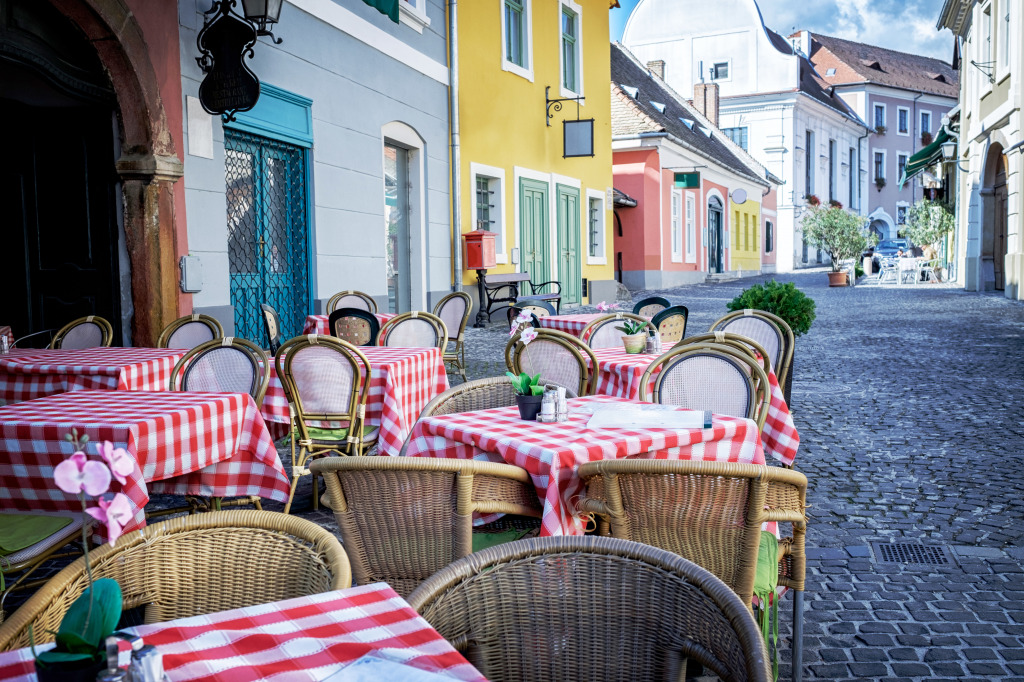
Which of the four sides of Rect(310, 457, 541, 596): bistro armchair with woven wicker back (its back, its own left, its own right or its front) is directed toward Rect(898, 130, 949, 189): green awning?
front

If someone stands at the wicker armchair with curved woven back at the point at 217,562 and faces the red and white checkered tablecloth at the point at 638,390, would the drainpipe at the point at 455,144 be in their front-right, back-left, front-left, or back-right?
front-left

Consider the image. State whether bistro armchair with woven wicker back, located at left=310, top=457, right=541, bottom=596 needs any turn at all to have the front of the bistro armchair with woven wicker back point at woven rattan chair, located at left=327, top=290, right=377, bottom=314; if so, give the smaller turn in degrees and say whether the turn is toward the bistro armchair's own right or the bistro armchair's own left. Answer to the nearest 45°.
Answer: approximately 45° to the bistro armchair's own left

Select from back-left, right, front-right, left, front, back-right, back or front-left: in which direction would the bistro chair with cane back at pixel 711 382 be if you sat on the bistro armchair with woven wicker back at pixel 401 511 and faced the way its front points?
front

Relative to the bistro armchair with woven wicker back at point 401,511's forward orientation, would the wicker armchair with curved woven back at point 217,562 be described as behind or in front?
behind

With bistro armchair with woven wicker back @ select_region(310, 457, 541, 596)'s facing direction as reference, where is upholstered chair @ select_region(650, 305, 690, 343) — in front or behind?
in front

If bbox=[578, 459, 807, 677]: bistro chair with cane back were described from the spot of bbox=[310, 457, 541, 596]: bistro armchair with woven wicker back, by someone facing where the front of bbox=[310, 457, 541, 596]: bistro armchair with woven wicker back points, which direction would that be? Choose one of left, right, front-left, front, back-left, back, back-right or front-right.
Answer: front-right

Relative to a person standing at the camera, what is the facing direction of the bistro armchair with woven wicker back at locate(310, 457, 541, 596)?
facing away from the viewer and to the right of the viewer

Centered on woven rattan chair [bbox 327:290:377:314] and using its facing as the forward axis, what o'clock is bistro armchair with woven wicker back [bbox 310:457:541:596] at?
The bistro armchair with woven wicker back is roughly at 12 o'clock from the woven rattan chair.

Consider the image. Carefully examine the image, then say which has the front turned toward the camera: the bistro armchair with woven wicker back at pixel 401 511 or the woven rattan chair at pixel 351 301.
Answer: the woven rattan chair

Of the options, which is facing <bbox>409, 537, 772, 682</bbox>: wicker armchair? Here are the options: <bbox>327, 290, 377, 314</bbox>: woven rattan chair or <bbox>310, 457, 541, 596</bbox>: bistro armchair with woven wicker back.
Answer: the woven rattan chair

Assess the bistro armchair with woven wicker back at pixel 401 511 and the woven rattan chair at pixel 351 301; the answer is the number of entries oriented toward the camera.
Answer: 1

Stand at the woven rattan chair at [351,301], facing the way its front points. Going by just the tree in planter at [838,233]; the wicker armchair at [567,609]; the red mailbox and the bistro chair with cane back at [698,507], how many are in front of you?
2

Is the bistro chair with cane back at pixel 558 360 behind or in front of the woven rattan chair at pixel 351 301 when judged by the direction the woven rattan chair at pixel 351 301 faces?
in front

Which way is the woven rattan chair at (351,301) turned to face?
toward the camera
